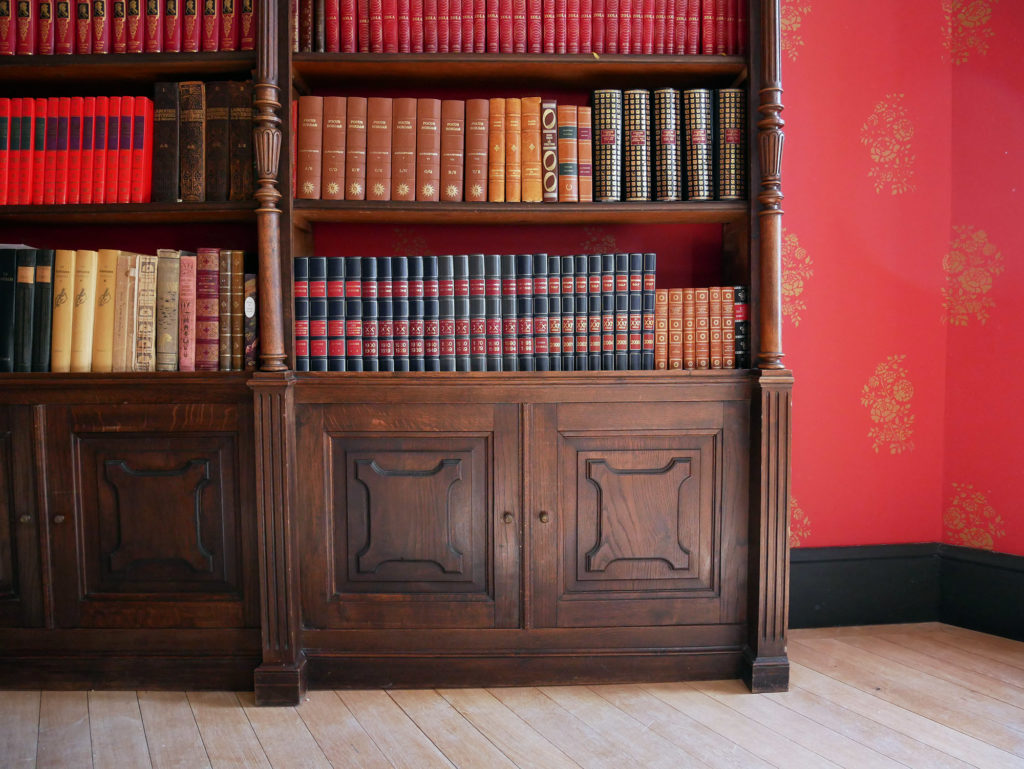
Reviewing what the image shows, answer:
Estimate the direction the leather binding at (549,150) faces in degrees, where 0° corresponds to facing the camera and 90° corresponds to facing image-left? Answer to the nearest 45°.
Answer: approximately 0°

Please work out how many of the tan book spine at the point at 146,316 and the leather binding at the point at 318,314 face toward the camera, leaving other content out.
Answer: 2

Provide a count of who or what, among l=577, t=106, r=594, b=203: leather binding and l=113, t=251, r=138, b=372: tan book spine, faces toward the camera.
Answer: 2
